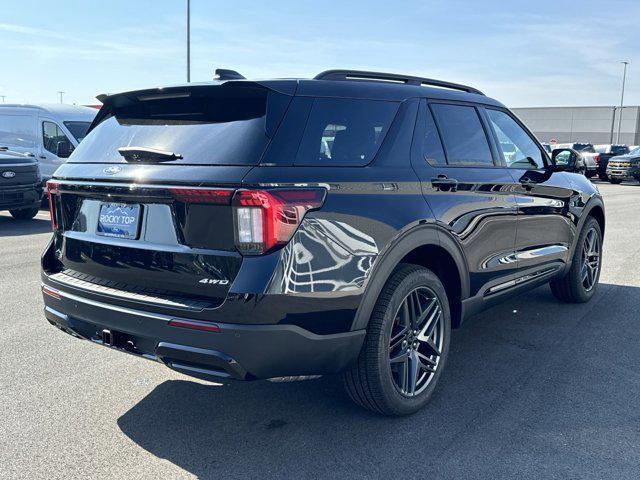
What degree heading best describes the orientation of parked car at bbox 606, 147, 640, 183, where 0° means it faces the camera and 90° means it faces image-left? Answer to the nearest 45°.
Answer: approximately 45°

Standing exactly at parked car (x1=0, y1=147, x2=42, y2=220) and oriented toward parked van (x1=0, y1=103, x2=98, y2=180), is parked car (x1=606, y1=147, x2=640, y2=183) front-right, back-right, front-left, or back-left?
front-right

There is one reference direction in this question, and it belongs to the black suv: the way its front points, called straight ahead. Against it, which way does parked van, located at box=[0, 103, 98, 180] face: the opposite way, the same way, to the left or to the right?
to the right

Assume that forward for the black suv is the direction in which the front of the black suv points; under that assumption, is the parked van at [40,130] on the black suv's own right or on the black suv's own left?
on the black suv's own left

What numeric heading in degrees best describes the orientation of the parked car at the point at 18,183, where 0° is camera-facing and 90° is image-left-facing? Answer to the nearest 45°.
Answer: approximately 315°

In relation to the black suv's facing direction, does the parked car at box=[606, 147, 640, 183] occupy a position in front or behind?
in front

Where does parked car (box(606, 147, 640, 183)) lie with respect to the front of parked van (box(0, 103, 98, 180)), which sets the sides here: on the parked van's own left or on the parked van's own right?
on the parked van's own left

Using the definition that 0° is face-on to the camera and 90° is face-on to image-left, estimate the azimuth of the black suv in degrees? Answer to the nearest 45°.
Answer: approximately 225°

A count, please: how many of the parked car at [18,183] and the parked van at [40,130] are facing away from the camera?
0

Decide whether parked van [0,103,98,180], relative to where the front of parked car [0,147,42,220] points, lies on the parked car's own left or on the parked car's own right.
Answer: on the parked car's own left

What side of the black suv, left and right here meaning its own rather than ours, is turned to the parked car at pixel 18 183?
left
